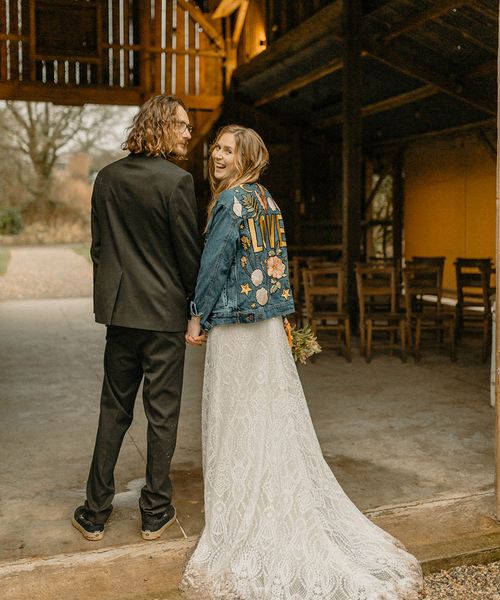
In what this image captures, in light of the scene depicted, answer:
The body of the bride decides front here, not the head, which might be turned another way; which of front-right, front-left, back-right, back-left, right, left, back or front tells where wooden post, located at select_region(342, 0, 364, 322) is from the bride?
front-right

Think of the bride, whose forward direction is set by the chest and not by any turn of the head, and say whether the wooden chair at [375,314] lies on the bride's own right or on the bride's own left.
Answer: on the bride's own right

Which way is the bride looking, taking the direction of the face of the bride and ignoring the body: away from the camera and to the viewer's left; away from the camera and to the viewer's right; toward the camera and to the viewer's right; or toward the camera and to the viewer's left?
toward the camera and to the viewer's left

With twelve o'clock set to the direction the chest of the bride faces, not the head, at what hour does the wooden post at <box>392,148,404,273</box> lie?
The wooden post is roughly at 2 o'clock from the bride.

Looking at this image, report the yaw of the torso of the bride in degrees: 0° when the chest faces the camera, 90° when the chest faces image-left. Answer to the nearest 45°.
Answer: approximately 135°

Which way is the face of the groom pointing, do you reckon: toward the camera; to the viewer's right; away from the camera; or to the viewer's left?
to the viewer's right

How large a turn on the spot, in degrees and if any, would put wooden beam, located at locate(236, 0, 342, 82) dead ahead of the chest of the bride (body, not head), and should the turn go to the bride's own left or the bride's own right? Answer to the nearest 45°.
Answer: approximately 45° to the bride's own right

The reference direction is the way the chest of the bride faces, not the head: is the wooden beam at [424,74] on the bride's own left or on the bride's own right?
on the bride's own right

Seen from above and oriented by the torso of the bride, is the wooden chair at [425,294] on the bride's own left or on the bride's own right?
on the bride's own right
